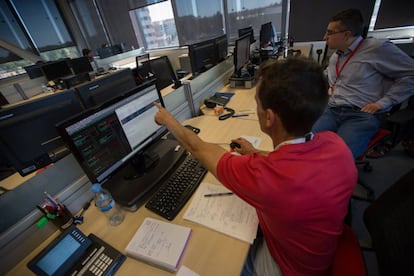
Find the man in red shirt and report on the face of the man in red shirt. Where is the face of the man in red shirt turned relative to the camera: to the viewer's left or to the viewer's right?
to the viewer's left

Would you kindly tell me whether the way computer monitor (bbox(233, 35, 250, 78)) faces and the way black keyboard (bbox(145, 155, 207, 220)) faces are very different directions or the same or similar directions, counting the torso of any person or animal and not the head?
same or similar directions

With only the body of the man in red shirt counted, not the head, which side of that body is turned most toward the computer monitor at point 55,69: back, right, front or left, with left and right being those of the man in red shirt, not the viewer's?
front

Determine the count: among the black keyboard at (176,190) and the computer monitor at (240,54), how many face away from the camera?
0

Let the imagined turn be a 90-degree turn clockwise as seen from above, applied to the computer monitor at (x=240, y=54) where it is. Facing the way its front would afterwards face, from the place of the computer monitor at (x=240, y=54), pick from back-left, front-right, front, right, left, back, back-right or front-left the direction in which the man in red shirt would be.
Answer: front-left

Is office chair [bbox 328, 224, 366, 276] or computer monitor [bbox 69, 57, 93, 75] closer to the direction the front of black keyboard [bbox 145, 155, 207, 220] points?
the office chair

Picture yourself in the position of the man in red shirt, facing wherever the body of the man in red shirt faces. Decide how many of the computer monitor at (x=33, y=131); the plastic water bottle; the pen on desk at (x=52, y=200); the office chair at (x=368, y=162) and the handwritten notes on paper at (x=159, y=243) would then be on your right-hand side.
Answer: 1

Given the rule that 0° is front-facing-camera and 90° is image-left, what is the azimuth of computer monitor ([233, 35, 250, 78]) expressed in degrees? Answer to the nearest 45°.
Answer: approximately 315°

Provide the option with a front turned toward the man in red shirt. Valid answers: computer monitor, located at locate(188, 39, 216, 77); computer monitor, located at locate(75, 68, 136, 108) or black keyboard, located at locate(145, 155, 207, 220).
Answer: the black keyboard

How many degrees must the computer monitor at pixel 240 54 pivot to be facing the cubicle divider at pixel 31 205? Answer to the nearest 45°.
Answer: approximately 90° to its right

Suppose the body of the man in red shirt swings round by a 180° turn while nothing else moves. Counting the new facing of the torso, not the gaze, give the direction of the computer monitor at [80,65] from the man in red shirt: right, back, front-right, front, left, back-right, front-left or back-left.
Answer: back

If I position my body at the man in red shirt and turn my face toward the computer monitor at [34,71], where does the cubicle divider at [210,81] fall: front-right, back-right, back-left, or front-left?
front-right

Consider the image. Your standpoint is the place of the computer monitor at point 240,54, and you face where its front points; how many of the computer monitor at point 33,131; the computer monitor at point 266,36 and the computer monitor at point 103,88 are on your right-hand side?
2
